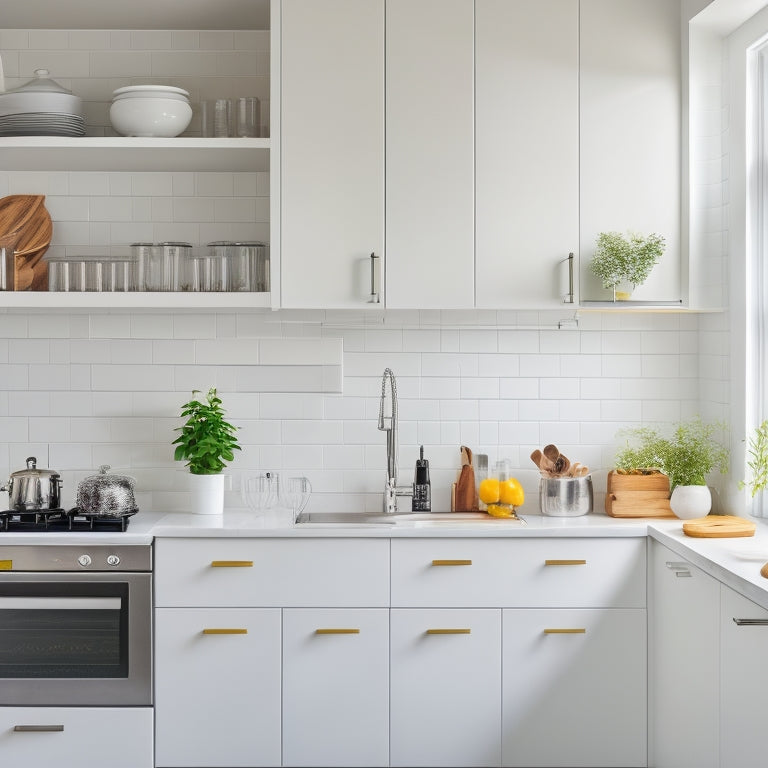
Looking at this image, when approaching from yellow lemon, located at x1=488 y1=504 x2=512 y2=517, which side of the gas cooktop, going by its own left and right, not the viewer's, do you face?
left

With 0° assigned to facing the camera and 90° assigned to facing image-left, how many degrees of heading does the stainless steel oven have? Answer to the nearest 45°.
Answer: approximately 0°

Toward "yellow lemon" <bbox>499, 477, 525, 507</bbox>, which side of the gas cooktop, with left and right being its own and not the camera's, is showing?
left

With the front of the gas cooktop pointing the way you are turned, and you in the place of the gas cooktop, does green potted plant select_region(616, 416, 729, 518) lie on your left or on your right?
on your left

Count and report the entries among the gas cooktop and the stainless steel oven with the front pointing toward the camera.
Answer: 2

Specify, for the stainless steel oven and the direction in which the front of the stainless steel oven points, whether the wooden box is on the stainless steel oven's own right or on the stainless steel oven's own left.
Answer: on the stainless steel oven's own left

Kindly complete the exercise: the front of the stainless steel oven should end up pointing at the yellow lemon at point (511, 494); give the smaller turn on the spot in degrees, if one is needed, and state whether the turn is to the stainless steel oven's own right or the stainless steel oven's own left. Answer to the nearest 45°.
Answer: approximately 90° to the stainless steel oven's own left

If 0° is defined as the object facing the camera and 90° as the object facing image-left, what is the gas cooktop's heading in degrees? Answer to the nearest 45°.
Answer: approximately 0°

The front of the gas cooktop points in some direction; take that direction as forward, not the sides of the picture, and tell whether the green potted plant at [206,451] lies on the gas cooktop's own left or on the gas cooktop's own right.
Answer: on the gas cooktop's own left

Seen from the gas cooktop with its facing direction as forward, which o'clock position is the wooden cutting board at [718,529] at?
The wooden cutting board is roughly at 10 o'clock from the gas cooktop.

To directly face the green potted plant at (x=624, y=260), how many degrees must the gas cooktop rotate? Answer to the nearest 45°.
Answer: approximately 90° to its left
